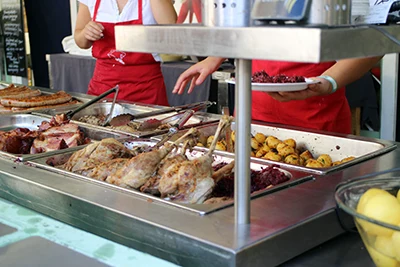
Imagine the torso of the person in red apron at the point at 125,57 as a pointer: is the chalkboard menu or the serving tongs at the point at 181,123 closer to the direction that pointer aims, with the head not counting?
the serving tongs

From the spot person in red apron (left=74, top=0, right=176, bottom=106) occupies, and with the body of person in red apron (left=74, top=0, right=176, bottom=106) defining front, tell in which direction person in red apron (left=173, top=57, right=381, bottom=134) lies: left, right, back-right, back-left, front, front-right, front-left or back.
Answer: front-left

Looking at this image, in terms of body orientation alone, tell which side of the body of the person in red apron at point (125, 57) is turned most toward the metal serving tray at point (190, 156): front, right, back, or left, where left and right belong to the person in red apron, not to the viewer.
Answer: front

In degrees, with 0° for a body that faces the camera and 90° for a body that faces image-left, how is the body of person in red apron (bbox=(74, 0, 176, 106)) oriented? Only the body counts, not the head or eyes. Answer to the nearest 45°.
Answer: approximately 0°

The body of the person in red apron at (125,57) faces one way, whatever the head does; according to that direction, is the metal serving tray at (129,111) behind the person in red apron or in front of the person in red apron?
in front

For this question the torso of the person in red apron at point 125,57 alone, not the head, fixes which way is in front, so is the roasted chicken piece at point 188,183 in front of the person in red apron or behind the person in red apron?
in front

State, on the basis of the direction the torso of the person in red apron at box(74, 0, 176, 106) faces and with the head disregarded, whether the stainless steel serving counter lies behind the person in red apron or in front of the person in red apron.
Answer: in front

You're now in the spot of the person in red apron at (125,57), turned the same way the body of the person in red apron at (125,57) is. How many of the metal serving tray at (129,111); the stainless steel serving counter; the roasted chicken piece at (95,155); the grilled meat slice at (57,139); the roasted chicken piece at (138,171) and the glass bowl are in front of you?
6

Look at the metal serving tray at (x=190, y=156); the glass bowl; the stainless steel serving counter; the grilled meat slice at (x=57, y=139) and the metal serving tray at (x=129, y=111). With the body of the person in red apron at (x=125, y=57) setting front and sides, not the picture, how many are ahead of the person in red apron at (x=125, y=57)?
5
